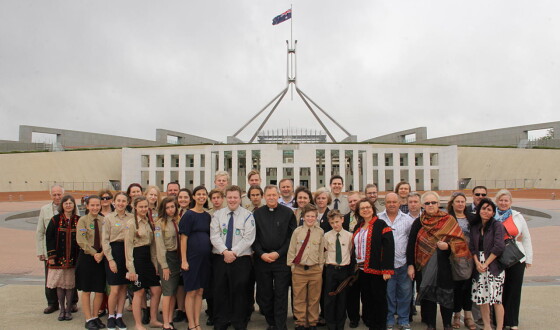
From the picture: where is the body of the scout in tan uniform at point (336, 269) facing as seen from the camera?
toward the camera

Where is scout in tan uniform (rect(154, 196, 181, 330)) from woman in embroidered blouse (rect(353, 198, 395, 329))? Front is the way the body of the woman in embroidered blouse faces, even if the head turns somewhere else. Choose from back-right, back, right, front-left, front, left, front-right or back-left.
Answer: front-right

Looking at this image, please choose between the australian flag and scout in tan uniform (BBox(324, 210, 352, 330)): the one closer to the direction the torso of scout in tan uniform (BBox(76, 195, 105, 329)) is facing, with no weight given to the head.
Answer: the scout in tan uniform

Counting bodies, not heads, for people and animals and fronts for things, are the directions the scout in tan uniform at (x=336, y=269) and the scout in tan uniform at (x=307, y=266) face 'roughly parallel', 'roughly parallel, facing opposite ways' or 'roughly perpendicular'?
roughly parallel

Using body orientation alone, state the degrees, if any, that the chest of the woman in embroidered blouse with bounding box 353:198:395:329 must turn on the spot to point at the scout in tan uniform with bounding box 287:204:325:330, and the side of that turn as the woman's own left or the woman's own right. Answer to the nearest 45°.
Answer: approximately 45° to the woman's own right

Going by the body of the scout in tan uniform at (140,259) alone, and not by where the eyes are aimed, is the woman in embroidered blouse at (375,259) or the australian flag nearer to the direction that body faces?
the woman in embroidered blouse

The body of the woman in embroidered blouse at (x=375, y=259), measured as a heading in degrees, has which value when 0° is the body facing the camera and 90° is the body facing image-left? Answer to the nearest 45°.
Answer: approximately 45°

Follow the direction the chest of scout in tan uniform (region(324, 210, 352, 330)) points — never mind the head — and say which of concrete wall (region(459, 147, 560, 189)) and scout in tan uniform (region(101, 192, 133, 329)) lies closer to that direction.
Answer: the scout in tan uniform

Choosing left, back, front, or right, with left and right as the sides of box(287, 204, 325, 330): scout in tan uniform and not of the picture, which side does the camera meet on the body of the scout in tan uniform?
front

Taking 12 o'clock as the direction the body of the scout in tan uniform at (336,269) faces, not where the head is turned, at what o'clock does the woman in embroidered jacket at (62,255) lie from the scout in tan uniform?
The woman in embroidered jacket is roughly at 3 o'clock from the scout in tan uniform.

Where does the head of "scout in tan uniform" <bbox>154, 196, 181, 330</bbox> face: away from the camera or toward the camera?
toward the camera

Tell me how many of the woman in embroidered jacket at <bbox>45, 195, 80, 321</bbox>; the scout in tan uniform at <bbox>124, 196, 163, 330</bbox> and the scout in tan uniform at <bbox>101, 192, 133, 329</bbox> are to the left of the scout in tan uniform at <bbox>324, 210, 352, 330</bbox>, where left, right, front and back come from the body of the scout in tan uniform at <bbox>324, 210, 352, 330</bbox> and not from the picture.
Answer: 0

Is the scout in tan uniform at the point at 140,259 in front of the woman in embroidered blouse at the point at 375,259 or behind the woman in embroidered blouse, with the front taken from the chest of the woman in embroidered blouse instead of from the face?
in front

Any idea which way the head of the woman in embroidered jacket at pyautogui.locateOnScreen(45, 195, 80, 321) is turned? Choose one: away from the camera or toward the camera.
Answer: toward the camera

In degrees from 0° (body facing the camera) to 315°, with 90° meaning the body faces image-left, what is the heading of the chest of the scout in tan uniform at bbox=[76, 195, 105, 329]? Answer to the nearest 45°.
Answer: approximately 315°

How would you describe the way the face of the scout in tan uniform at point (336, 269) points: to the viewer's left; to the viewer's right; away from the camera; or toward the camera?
toward the camera

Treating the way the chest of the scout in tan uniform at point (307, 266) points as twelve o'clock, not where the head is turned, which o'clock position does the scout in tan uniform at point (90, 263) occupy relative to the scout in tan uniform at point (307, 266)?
the scout in tan uniform at point (90, 263) is roughly at 3 o'clock from the scout in tan uniform at point (307, 266).

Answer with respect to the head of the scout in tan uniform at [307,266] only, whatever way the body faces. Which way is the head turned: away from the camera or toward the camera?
toward the camera
